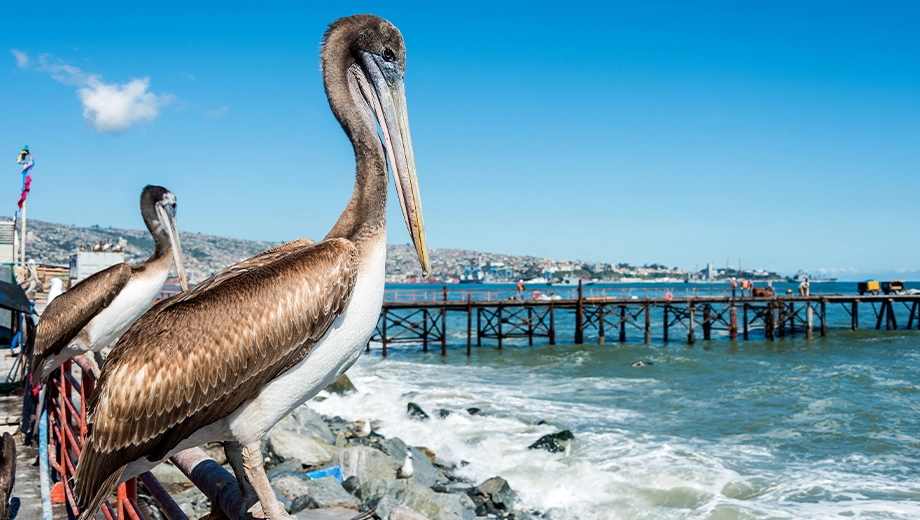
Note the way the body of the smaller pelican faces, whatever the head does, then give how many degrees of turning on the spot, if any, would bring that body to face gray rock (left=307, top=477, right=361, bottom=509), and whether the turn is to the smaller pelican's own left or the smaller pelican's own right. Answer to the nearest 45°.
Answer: approximately 45° to the smaller pelican's own left

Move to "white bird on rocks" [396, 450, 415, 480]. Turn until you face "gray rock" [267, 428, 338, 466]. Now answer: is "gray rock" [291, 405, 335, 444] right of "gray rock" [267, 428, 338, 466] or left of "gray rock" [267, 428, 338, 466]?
right

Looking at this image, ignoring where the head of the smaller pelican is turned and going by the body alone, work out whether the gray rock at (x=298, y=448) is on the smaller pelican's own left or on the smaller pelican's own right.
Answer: on the smaller pelican's own left

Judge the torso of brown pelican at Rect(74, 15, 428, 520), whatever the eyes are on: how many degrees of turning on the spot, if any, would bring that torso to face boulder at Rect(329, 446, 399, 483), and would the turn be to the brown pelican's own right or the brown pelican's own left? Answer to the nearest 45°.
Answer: approximately 90° to the brown pelican's own left

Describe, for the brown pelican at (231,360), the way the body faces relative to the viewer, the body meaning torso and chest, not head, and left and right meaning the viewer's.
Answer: facing to the right of the viewer

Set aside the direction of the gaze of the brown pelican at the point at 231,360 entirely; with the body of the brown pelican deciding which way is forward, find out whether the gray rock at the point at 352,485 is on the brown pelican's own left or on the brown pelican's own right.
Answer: on the brown pelican's own left

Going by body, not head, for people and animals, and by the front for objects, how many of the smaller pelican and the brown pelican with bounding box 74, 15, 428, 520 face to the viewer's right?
2

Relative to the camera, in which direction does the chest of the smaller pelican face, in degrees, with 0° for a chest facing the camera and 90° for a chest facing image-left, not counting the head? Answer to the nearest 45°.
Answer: approximately 270°
